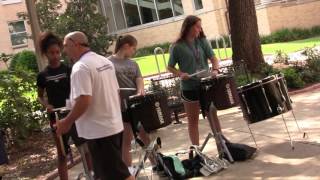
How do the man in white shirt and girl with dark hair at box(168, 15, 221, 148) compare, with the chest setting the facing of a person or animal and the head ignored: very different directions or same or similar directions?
very different directions

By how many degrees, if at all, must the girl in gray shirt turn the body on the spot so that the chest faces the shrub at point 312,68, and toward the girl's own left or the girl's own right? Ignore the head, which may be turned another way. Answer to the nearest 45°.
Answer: approximately 90° to the girl's own left

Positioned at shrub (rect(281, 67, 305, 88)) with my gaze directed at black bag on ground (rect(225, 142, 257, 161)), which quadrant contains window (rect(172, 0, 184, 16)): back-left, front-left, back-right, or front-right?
back-right

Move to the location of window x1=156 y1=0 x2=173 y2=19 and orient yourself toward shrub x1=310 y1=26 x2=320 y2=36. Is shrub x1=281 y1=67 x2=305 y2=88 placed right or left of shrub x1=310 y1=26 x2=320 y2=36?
right
